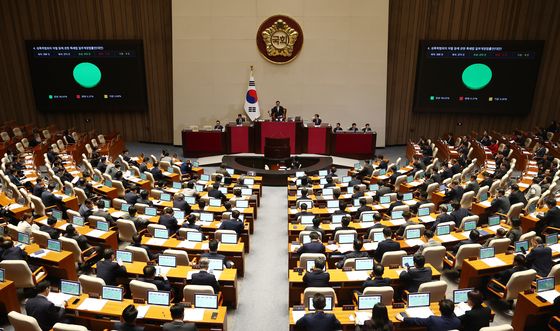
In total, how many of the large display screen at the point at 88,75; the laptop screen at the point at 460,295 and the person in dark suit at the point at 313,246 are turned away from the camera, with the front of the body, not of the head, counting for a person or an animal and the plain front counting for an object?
1

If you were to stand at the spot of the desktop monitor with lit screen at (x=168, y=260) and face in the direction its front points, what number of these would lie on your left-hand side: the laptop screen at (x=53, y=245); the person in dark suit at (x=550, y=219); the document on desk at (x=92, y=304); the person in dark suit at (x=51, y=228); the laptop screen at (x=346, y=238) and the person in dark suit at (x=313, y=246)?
3

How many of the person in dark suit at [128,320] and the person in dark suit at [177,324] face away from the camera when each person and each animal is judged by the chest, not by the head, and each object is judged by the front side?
2

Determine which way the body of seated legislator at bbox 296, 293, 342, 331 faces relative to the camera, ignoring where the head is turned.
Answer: away from the camera

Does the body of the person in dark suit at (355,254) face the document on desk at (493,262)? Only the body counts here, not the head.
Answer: no

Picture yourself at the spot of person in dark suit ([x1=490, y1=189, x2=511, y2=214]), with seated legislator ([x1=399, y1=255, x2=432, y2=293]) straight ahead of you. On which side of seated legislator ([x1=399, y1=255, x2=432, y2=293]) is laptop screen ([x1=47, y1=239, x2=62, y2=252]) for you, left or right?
right

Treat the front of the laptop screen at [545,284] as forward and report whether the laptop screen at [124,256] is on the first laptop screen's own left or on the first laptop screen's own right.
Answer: on the first laptop screen's own right

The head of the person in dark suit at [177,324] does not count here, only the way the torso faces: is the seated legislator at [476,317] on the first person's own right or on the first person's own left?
on the first person's own right

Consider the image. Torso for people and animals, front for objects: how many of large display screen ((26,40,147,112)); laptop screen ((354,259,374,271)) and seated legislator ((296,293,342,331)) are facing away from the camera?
1

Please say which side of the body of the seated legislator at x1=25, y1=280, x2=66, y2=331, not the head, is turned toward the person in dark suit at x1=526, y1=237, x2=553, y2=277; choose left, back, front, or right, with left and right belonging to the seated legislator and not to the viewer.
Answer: right

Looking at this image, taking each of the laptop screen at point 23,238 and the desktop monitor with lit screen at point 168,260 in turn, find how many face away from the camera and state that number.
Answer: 0

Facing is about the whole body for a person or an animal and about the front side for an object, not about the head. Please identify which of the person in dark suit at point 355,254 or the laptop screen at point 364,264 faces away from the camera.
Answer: the person in dark suit

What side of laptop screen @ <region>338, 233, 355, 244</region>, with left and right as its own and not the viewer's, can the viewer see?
front

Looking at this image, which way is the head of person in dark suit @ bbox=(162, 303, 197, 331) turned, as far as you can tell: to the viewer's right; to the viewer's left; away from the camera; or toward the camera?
away from the camera

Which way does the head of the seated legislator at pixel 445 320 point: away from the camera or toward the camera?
away from the camera

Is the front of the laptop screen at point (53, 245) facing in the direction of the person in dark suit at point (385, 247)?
no

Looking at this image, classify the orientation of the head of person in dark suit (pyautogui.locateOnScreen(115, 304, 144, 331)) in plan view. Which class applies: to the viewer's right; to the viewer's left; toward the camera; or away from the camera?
away from the camera

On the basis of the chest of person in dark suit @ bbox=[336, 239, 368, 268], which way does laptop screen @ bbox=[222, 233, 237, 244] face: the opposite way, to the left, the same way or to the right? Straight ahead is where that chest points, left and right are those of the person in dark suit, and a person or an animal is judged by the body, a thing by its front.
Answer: the opposite way

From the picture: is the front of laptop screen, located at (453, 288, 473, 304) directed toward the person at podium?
no

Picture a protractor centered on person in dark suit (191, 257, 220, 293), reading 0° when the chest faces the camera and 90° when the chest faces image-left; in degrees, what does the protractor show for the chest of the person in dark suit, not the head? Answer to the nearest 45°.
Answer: approximately 180°

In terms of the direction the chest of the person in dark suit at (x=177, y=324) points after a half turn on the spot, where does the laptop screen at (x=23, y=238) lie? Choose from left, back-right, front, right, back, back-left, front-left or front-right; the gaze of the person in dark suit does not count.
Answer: back-right

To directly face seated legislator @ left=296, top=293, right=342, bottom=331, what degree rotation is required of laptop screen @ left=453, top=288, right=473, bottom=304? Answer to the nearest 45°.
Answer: approximately 90° to its right

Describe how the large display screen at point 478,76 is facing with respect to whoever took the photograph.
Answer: facing the viewer

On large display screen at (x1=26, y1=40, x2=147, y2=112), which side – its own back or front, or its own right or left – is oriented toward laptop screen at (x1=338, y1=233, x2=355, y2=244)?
front

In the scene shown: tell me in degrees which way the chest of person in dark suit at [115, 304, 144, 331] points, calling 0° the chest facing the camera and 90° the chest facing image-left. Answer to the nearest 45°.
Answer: approximately 180°

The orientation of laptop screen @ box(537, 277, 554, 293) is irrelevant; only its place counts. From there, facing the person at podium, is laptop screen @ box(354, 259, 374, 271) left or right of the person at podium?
left
